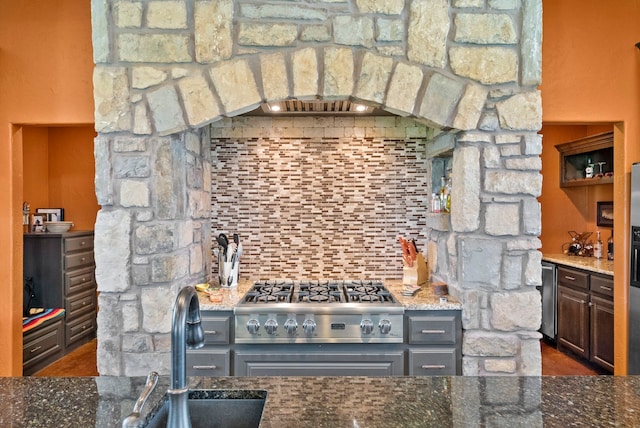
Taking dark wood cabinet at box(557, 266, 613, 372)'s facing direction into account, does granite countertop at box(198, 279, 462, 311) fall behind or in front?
in front

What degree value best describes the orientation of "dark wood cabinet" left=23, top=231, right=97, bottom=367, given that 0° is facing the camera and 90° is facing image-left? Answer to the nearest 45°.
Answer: approximately 315°

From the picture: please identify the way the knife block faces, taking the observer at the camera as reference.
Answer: facing the viewer and to the left of the viewer

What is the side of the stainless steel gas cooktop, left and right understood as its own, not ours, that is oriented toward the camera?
front

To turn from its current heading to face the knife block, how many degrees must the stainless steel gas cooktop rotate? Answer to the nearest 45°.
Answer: approximately 135° to its left

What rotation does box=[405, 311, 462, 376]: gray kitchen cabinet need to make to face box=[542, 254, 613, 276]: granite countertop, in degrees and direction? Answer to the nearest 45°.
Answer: approximately 135° to its left
